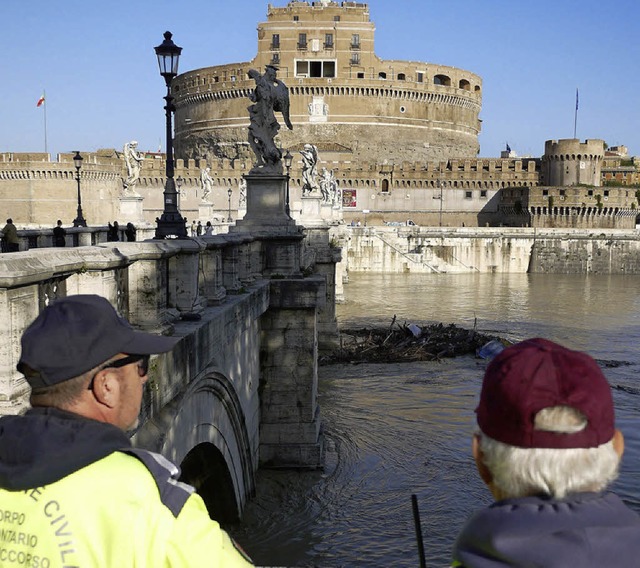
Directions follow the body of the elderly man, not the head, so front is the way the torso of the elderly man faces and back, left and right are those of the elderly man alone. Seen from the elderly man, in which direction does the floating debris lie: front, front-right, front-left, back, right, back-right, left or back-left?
front

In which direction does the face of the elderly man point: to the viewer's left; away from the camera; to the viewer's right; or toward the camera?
away from the camera

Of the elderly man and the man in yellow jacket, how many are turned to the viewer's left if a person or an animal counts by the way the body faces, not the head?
0

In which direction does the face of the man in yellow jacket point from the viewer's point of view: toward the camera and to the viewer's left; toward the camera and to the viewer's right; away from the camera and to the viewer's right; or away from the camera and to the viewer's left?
away from the camera and to the viewer's right

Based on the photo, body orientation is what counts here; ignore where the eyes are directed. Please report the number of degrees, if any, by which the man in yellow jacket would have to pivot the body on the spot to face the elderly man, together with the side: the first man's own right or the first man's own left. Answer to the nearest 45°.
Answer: approximately 45° to the first man's own right

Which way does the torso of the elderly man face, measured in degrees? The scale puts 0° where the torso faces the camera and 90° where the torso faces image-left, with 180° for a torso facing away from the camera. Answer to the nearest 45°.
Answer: approximately 180°

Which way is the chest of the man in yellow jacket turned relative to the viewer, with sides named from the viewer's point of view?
facing away from the viewer and to the right of the viewer
